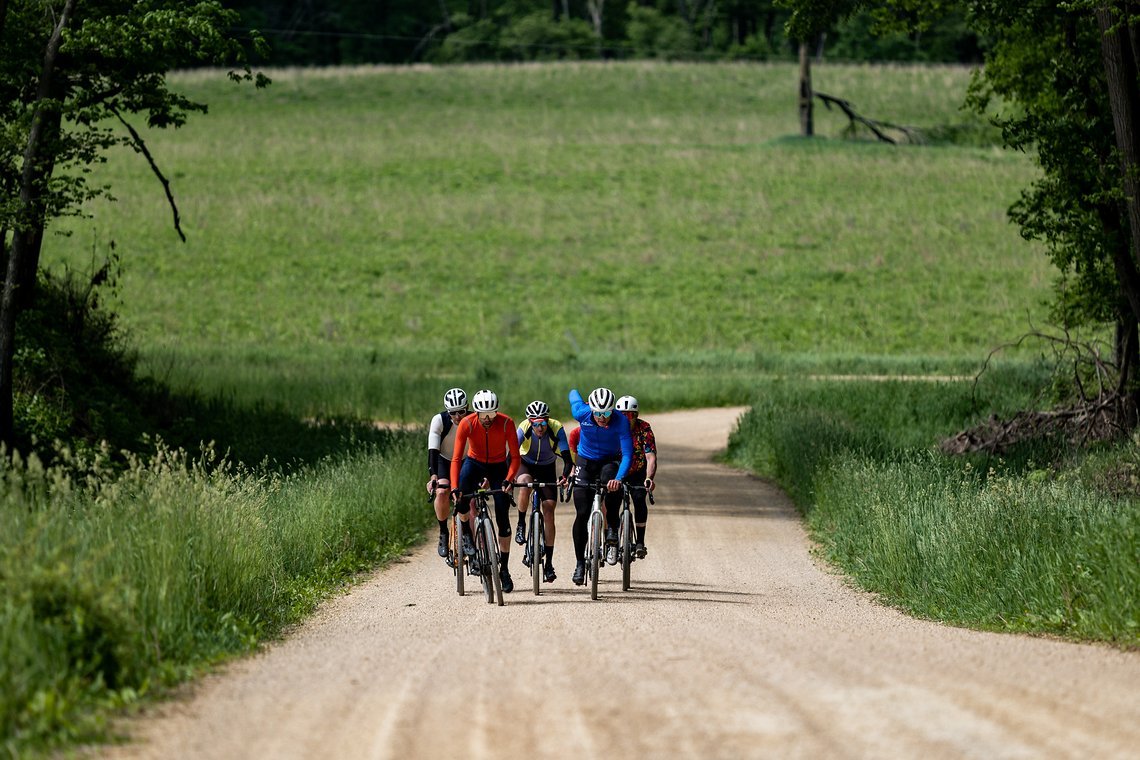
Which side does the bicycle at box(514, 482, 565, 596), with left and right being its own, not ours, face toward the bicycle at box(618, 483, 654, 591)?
left

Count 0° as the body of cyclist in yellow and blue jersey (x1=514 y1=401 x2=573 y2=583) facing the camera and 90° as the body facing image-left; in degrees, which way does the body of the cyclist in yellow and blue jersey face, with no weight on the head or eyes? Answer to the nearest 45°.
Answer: approximately 0°

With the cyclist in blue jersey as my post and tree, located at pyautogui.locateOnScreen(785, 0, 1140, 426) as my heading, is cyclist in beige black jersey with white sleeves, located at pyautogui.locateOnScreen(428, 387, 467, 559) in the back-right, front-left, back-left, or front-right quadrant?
front-left

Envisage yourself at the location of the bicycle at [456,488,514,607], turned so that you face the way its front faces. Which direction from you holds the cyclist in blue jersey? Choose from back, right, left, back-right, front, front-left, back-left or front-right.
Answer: back-left

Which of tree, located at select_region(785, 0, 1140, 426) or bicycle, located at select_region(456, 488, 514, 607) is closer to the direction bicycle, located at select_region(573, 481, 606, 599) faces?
the bicycle

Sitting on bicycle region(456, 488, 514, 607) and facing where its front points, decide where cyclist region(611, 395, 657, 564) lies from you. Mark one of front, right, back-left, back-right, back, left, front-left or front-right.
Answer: back-left

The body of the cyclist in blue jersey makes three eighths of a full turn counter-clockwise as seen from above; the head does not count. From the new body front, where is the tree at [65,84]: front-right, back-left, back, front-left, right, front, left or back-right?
left

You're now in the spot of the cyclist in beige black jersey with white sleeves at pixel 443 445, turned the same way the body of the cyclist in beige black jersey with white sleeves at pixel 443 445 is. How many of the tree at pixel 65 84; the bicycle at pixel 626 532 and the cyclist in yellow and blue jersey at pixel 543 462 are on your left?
2
